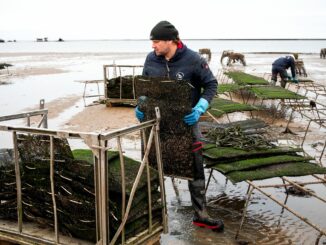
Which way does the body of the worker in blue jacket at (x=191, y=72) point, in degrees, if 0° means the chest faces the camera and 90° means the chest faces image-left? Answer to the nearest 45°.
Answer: approximately 45°

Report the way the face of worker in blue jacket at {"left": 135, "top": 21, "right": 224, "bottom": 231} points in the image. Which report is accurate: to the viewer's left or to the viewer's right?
to the viewer's left

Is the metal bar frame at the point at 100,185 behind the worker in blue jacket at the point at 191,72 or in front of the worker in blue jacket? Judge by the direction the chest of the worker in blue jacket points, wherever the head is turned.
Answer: in front
